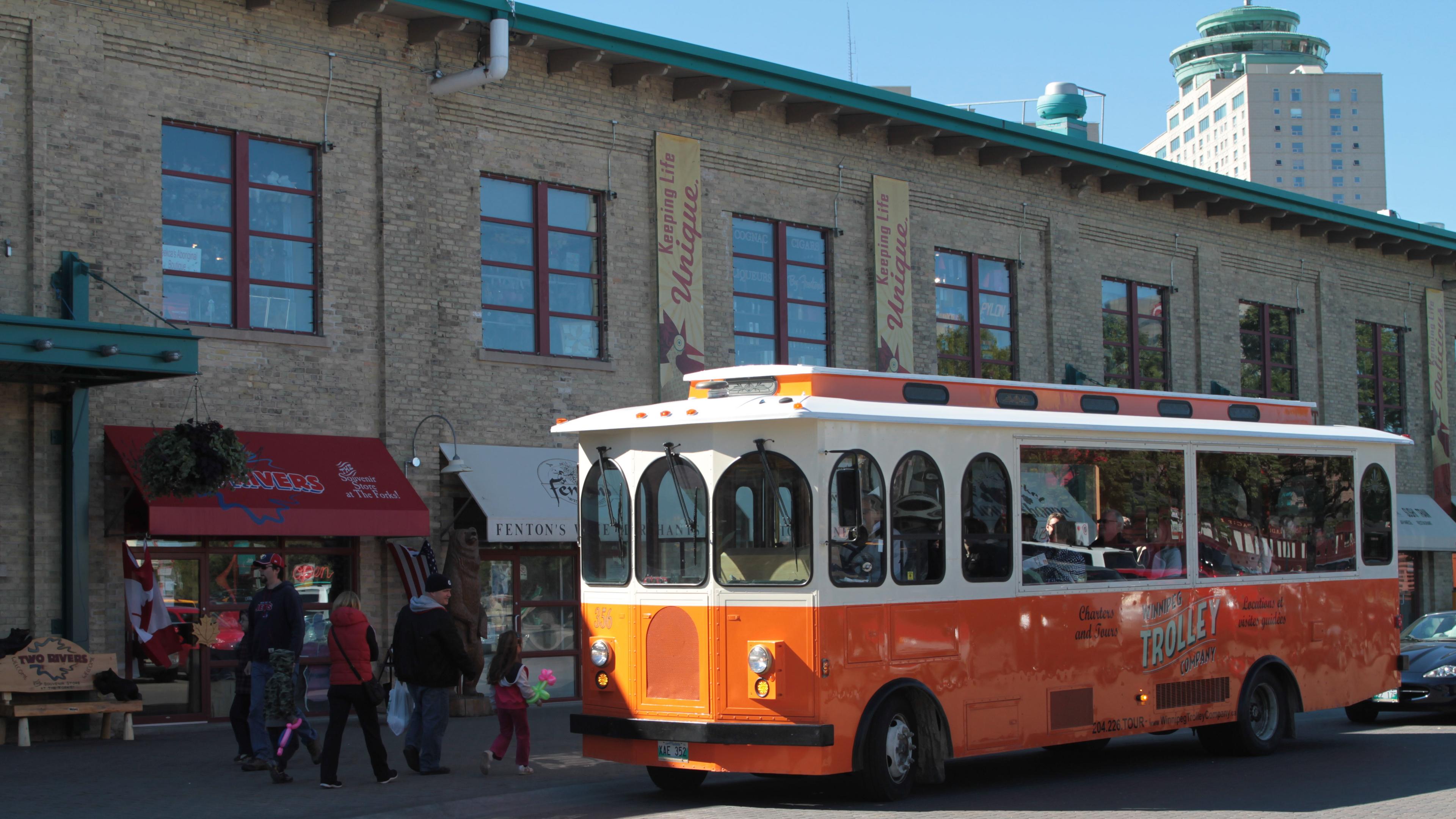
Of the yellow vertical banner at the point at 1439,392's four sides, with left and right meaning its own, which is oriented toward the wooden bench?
right

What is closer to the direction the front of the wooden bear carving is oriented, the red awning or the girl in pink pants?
the girl in pink pants

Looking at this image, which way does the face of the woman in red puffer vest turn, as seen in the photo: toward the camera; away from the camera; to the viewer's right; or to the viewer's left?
away from the camera

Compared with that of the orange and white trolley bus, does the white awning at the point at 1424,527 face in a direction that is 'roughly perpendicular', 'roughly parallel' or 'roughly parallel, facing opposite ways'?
roughly perpendicular

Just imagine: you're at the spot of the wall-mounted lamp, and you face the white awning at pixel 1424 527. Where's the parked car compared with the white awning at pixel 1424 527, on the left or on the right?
right

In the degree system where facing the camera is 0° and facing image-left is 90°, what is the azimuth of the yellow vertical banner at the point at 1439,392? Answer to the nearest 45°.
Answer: approximately 315°
